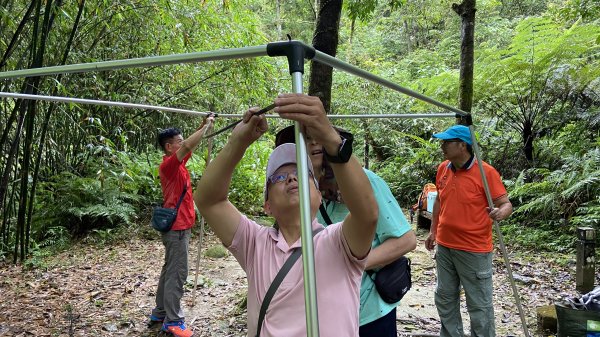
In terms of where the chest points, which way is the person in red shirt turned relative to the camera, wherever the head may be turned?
to the viewer's right

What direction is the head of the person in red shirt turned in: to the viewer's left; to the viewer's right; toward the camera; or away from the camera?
to the viewer's right

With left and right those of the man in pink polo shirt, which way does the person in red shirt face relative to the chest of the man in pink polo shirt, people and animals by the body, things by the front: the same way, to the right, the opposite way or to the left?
to the left

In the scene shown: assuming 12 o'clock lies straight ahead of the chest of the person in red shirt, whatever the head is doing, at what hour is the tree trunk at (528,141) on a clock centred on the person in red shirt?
The tree trunk is roughly at 11 o'clock from the person in red shirt.

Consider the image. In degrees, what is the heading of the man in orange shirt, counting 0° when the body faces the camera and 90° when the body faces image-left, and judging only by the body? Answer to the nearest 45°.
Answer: approximately 45°

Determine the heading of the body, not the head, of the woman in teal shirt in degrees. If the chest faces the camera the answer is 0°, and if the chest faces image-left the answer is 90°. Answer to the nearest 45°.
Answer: approximately 45°

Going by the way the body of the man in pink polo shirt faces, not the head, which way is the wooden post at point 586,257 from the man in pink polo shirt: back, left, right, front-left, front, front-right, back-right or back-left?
back-left

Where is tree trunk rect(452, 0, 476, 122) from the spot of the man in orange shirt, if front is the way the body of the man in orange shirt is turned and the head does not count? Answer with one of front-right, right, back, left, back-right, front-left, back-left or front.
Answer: back-right
